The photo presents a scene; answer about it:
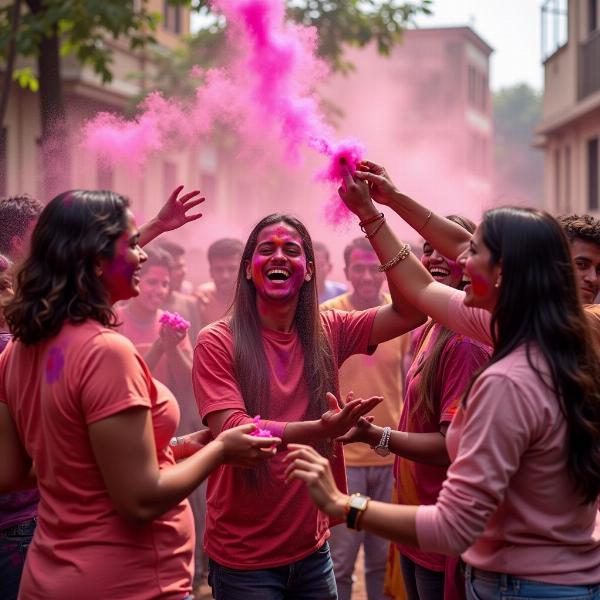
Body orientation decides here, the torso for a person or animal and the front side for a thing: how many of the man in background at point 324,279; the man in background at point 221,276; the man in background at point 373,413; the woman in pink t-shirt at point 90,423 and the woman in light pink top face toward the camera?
3

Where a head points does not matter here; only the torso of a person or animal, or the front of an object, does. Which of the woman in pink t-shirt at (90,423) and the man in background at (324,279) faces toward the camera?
the man in background

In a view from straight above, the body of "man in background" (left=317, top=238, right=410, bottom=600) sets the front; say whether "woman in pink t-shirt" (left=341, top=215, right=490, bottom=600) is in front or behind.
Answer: in front

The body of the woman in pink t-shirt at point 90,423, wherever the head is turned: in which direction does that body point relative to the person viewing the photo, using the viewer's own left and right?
facing away from the viewer and to the right of the viewer

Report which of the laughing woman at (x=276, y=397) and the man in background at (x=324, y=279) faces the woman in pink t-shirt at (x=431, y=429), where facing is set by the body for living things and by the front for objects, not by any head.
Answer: the man in background

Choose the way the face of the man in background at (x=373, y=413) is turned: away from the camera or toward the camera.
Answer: toward the camera

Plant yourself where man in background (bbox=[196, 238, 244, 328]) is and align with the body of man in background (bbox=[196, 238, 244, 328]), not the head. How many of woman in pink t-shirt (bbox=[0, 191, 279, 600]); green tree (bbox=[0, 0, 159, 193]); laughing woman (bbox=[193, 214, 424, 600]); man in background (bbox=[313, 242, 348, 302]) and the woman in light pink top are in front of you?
3

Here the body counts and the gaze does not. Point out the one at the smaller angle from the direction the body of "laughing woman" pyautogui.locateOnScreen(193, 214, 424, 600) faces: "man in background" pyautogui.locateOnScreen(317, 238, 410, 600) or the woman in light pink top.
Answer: the woman in light pink top

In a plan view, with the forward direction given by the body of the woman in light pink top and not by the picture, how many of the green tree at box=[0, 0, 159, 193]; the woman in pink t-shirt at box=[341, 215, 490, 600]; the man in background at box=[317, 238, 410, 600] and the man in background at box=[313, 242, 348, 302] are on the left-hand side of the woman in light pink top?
0

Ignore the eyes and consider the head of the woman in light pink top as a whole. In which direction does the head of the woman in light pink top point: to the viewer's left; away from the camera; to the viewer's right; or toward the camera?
to the viewer's left

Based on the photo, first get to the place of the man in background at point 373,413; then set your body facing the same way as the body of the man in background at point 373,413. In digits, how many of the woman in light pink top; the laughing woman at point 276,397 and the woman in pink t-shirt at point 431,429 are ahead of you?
3

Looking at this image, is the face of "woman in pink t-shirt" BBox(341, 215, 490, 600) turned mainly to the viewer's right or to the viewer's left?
to the viewer's left

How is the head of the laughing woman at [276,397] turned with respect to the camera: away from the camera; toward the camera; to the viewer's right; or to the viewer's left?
toward the camera

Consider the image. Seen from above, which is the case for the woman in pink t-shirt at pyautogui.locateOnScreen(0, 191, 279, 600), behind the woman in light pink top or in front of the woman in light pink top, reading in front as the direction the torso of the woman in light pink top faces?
in front

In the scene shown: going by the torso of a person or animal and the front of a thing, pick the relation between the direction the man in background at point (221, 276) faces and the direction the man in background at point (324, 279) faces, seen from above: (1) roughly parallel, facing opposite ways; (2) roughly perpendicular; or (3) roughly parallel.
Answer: roughly parallel

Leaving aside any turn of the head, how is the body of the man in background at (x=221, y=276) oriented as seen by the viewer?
toward the camera

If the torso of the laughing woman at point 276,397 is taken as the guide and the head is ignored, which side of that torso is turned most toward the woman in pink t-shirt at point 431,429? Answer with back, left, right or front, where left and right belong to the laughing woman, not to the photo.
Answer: left

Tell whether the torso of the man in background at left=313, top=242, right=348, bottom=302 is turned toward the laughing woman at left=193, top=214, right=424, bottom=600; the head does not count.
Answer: yes

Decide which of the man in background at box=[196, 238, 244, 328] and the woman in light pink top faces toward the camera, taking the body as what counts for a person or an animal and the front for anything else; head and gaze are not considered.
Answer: the man in background

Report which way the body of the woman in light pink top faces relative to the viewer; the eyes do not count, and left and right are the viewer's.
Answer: facing to the left of the viewer

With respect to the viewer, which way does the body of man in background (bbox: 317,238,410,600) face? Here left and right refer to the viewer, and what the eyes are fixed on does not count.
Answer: facing the viewer

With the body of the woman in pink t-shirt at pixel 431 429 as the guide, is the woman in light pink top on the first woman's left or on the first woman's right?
on the first woman's left
